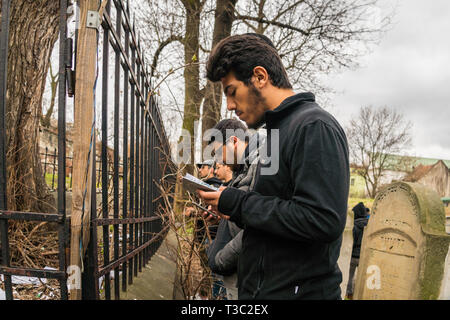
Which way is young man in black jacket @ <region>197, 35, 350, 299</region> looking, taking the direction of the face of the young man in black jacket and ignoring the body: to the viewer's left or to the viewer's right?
to the viewer's left

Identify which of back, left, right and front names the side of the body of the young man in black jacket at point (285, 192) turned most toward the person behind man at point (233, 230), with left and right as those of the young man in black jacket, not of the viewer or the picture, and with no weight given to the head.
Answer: right

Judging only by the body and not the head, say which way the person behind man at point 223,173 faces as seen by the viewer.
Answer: to the viewer's left

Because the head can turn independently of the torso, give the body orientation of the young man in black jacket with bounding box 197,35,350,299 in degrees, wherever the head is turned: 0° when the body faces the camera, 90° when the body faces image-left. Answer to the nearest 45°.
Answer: approximately 90°

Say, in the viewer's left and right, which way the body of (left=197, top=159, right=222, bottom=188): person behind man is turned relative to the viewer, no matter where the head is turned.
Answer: facing to the left of the viewer

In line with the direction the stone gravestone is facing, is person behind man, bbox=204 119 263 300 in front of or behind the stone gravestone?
in front

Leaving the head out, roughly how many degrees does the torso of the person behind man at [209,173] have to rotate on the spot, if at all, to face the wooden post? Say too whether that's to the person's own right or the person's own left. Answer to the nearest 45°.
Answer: approximately 90° to the person's own left

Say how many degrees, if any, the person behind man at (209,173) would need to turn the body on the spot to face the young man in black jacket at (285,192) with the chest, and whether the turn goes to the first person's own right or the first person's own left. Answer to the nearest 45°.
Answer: approximately 90° to the first person's own left

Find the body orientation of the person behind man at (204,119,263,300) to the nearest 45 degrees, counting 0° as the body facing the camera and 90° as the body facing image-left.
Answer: approximately 90°
